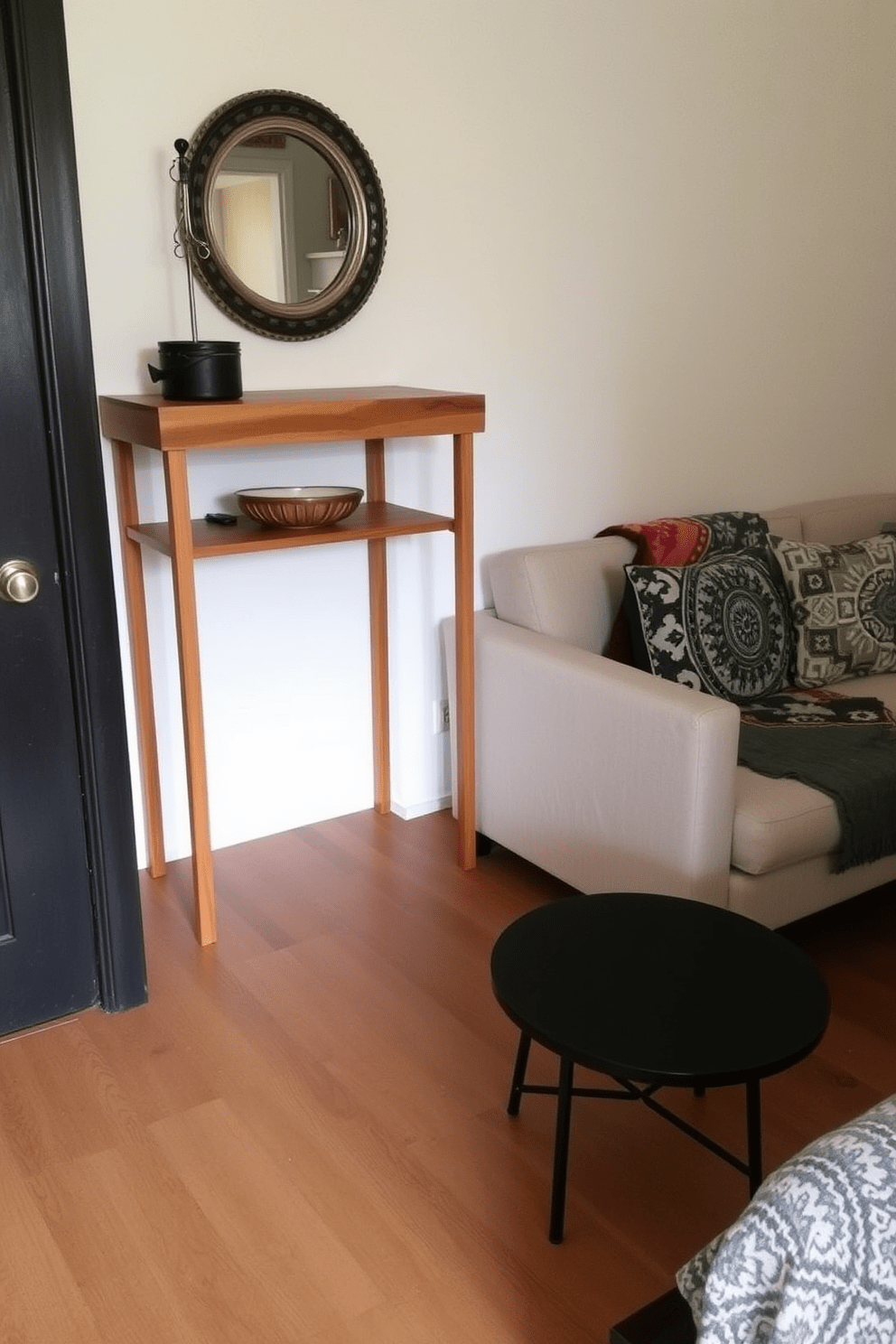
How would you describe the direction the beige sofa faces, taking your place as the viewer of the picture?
facing the viewer and to the right of the viewer

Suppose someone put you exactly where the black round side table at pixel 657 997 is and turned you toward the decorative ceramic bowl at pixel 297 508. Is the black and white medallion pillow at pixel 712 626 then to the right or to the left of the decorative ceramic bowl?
right

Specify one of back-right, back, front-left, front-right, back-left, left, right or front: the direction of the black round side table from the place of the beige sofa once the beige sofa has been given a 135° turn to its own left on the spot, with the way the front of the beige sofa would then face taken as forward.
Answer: back

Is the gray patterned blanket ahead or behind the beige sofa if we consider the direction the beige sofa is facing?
ahead
